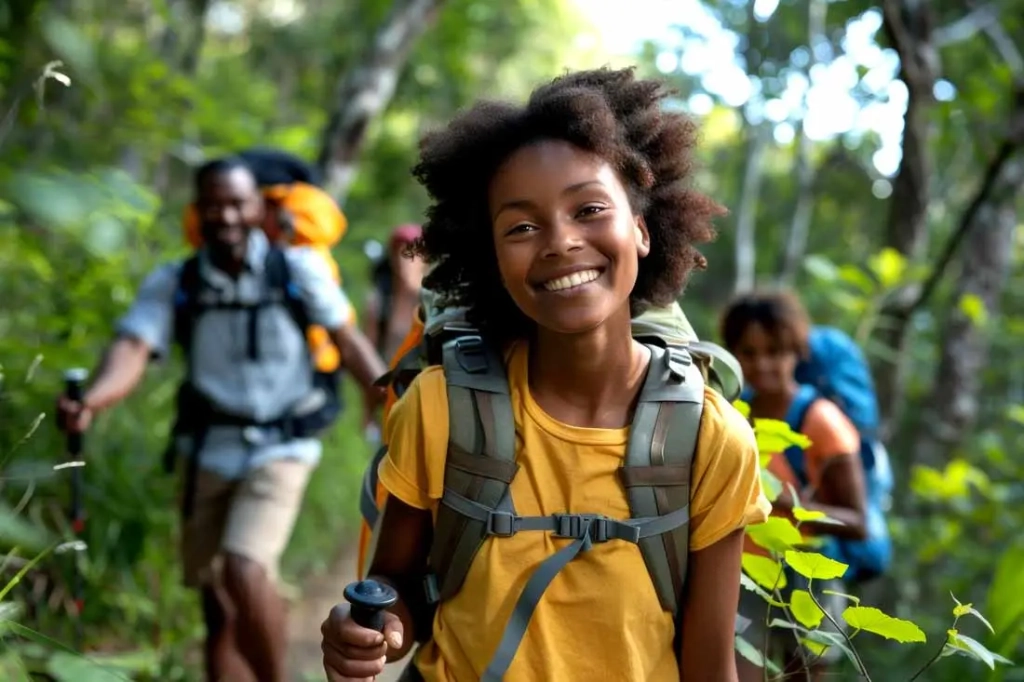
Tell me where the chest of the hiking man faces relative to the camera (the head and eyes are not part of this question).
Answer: toward the camera

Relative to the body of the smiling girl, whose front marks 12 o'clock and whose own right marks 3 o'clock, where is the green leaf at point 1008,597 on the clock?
The green leaf is roughly at 8 o'clock from the smiling girl.

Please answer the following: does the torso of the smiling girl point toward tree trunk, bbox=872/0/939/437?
no

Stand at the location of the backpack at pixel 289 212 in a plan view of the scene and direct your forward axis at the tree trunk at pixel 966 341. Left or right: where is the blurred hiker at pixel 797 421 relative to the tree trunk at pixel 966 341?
right

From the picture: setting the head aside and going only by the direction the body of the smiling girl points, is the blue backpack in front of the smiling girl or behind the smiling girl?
behind

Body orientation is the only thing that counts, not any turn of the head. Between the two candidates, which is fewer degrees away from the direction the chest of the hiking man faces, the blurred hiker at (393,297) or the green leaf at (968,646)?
the green leaf

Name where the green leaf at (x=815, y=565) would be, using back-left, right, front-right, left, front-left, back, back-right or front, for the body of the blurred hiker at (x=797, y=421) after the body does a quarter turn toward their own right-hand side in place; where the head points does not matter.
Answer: back-left

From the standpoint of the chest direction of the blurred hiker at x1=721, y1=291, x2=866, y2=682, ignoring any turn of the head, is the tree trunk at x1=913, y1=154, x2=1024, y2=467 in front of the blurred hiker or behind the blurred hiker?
behind

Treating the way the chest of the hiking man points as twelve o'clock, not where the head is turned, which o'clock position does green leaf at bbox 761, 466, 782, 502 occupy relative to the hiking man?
The green leaf is roughly at 11 o'clock from the hiking man.

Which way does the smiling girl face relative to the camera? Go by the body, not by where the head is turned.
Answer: toward the camera

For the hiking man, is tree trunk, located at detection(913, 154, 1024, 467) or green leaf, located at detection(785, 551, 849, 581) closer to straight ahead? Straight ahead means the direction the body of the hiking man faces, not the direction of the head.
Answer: the green leaf

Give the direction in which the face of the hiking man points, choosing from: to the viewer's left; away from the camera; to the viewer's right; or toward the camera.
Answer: toward the camera

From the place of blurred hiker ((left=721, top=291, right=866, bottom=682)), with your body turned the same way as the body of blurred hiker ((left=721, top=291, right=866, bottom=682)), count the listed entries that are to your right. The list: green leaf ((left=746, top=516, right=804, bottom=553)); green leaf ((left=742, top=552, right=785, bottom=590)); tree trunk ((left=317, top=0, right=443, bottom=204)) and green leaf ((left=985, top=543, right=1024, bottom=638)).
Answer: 1

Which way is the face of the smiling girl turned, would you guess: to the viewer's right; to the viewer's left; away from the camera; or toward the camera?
toward the camera

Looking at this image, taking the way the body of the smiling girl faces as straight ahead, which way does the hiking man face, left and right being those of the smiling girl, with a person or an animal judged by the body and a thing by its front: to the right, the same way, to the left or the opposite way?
the same way

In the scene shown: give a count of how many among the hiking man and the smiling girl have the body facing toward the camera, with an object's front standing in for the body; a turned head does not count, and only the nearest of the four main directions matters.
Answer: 2

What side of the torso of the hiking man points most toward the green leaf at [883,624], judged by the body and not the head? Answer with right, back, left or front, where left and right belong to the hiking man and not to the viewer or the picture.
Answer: front

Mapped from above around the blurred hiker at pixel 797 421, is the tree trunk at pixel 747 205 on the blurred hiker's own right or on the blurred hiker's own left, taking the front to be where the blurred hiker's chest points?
on the blurred hiker's own right
